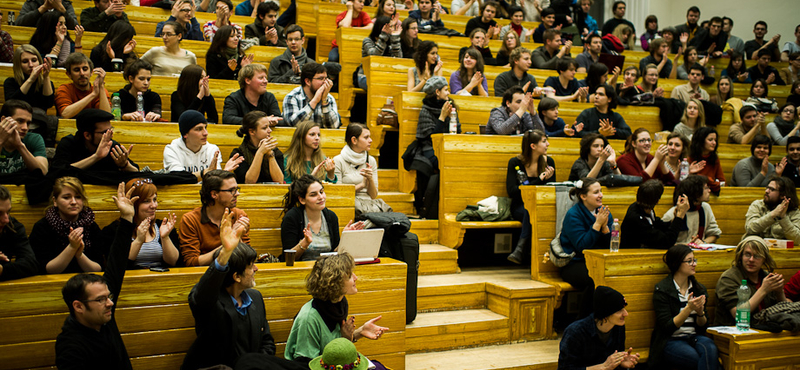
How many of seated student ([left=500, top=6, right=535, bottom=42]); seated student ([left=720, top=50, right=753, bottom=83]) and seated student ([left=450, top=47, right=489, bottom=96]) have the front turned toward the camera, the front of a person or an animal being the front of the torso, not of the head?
3

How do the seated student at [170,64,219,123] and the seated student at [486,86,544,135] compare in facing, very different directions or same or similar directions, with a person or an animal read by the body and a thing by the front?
same or similar directions

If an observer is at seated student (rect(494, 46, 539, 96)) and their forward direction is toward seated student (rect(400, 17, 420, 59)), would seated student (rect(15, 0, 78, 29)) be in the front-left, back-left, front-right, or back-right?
front-left

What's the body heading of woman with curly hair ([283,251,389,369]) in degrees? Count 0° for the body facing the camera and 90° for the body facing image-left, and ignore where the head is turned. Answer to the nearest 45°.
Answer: approximately 270°

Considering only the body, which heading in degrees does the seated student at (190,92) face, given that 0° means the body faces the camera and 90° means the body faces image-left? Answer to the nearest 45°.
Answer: approximately 315°

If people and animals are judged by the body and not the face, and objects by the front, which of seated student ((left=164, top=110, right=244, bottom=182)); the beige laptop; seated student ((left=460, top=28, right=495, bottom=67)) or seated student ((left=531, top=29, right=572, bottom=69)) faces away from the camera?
the beige laptop

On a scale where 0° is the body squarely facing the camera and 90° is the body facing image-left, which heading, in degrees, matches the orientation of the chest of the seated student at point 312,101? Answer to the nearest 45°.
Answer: approximately 315°

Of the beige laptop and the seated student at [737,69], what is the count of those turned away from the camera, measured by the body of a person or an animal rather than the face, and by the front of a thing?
1

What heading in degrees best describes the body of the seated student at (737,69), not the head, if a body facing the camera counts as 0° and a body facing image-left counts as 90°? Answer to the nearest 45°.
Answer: approximately 0°

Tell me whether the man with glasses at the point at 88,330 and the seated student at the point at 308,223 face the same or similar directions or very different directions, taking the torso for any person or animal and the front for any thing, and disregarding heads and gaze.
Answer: same or similar directions

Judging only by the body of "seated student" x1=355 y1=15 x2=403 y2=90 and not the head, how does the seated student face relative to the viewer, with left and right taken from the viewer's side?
facing the viewer and to the right of the viewer

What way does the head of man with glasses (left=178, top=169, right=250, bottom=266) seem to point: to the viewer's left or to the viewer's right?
to the viewer's right
